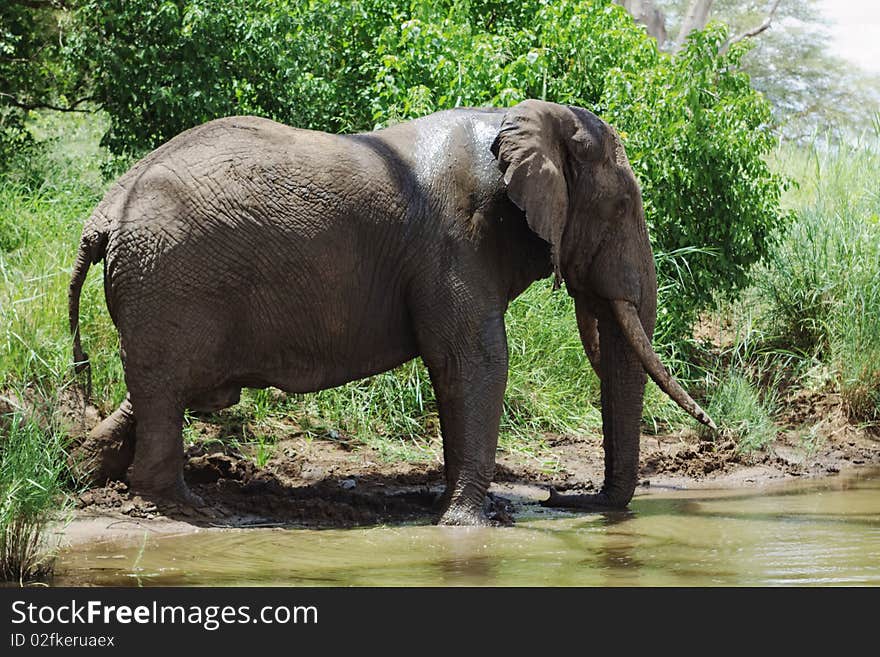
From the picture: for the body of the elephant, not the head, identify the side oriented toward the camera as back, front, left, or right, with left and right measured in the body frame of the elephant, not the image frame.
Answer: right

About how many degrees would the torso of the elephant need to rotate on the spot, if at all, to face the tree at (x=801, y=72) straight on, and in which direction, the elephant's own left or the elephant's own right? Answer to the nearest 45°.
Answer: approximately 90° to the elephant's own left
